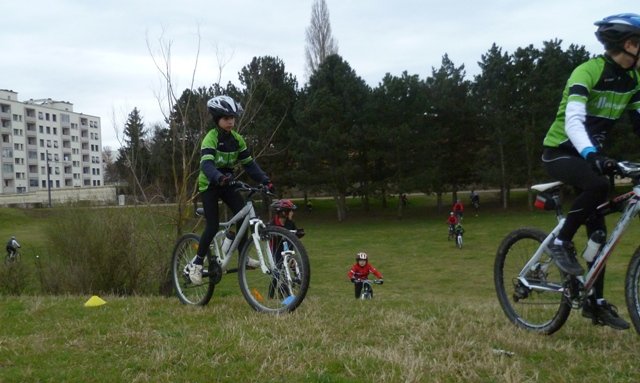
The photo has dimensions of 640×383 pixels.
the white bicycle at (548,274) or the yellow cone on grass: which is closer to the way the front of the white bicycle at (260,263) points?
the white bicycle

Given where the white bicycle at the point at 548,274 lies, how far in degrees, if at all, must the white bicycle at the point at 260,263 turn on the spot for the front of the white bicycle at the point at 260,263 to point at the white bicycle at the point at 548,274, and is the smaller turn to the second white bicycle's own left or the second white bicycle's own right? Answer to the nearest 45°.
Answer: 0° — it already faces it

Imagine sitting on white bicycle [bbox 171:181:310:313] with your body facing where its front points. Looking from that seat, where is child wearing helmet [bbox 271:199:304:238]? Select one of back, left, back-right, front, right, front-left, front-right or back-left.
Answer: back-left

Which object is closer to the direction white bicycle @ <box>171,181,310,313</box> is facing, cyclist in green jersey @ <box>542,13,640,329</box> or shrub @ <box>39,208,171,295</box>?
the cyclist in green jersey

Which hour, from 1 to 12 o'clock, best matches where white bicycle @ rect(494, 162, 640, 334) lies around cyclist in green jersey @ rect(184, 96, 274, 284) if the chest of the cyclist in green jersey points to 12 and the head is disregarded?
The white bicycle is roughly at 12 o'clock from the cyclist in green jersey.

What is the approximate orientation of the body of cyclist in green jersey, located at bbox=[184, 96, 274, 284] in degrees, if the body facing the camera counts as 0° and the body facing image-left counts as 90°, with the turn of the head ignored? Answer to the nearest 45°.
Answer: approximately 315°

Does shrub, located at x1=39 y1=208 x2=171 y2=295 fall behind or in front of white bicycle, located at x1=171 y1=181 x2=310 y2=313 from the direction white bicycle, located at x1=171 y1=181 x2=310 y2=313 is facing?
behind

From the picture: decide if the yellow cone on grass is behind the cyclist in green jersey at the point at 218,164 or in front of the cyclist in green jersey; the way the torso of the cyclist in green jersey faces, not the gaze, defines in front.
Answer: behind
